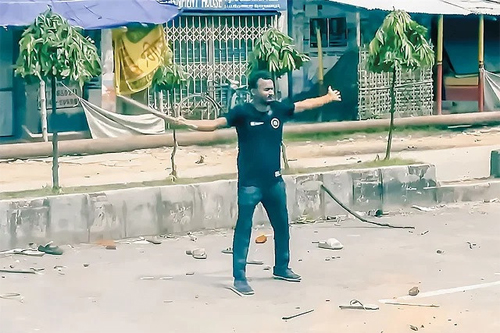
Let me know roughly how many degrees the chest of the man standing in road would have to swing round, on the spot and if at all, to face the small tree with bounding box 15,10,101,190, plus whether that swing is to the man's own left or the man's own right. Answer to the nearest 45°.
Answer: approximately 180°

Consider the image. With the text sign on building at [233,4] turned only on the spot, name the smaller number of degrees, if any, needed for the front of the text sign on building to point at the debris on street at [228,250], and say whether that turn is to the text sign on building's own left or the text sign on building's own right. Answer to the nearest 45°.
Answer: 0° — it already faces it

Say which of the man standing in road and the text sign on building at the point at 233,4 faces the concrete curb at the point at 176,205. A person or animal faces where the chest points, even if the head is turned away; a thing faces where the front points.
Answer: the text sign on building

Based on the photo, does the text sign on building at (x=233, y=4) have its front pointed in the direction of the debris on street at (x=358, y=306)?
yes

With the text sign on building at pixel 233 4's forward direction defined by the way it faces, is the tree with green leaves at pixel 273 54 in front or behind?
in front

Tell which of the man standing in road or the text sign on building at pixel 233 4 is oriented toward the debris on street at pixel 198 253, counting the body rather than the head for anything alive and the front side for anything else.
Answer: the text sign on building

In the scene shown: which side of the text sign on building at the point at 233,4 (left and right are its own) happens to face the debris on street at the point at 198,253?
front

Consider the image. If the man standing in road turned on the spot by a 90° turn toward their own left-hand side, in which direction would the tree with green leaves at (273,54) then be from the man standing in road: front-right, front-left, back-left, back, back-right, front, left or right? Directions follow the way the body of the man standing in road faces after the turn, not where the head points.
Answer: front-left

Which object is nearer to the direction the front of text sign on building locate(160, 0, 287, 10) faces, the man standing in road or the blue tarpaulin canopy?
the man standing in road

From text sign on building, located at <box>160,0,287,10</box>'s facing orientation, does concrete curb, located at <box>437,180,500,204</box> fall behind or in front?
in front

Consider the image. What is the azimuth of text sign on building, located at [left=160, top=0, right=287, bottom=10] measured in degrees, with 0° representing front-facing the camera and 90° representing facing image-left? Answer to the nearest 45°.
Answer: approximately 0°

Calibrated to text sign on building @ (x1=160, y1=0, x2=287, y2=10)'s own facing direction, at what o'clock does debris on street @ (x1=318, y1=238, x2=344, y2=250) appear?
The debris on street is roughly at 12 o'clock from the text sign on building.

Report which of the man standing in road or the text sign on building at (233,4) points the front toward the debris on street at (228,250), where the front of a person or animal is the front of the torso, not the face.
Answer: the text sign on building

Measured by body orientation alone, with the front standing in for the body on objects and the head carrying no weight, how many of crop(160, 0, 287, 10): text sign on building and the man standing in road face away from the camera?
0

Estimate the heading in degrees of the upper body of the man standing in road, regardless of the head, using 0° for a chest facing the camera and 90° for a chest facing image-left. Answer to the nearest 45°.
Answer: approximately 315°
